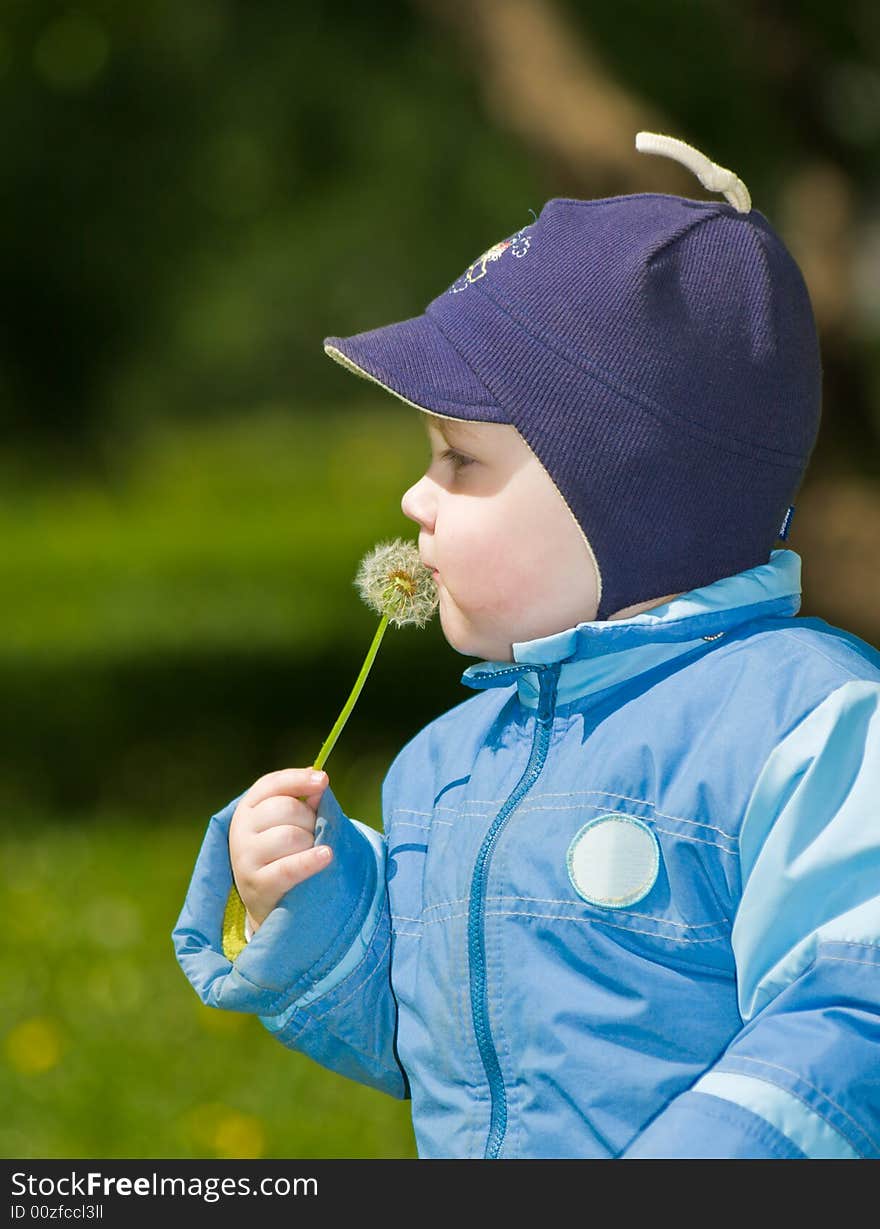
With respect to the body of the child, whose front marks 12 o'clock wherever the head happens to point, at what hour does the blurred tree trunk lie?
The blurred tree trunk is roughly at 5 o'clock from the child.

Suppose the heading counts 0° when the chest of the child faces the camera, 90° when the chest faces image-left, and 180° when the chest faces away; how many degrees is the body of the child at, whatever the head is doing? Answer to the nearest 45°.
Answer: approximately 45°

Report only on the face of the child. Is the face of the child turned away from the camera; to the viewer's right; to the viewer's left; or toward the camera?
to the viewer's left
